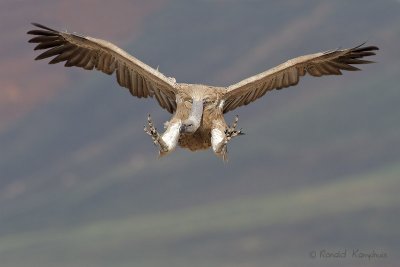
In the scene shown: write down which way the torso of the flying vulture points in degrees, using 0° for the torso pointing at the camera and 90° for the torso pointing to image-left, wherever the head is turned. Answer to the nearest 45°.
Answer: approximately 0°
